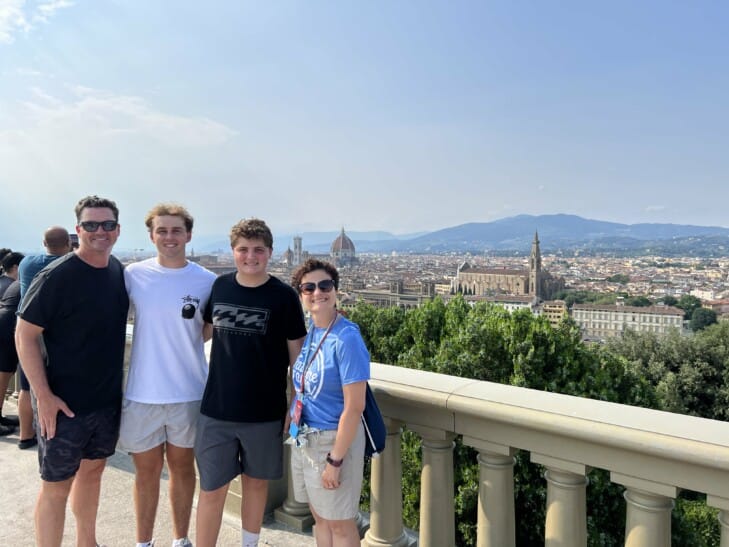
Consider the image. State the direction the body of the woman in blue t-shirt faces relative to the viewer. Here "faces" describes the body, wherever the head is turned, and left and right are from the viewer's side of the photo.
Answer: facing the viewer and to the left of the viewer

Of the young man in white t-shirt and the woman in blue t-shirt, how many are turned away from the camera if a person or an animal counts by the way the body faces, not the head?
0

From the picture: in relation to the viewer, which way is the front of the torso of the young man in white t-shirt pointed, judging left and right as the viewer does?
facing the viewer

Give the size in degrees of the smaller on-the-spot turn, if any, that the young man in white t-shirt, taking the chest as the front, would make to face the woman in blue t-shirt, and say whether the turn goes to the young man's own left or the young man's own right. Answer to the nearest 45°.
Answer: approximately 45° to the young man's own left

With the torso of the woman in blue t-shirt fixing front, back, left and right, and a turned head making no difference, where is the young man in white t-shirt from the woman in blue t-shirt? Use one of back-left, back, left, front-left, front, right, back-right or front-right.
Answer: right
